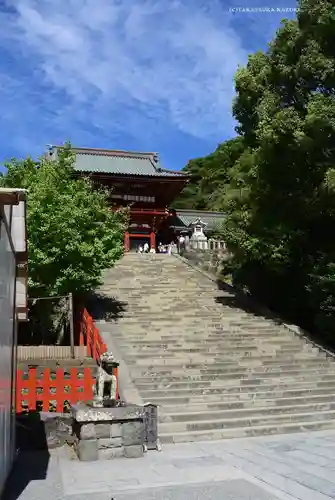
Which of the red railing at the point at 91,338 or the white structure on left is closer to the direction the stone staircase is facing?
the white structure on left

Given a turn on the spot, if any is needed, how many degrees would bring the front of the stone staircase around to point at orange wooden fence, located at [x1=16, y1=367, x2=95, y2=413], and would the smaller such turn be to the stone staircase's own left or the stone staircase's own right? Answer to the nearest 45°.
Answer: approximately 45° to the stone staircase's own right

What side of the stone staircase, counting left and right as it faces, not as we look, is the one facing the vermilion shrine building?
back

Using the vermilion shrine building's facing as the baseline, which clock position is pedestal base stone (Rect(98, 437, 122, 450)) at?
The pedestal base stone is roughly at 12 o'clock from the vermilion shrine building.

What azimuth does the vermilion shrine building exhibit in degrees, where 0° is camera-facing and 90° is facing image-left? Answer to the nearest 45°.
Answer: approximately 0°

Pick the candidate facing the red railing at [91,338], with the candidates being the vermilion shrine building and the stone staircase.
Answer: the vermilion shrine building

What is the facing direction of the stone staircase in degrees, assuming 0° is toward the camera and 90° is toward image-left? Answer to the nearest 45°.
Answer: approximately 0°

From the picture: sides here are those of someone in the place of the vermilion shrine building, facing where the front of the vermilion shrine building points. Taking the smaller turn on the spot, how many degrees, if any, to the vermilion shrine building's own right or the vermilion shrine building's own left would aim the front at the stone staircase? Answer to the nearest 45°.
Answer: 0° — it already faces it

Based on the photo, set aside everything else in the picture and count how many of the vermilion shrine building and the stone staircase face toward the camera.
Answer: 2

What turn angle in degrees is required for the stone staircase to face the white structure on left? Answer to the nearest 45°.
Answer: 0° — it already faces it

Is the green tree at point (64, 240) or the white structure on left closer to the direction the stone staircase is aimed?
the white structure on left

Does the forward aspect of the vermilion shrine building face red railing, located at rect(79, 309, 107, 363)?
yes
